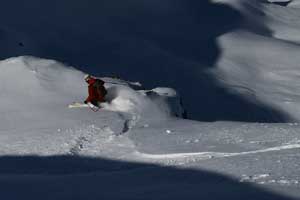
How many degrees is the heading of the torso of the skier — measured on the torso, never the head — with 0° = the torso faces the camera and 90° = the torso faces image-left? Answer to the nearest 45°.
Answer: approximately 90°

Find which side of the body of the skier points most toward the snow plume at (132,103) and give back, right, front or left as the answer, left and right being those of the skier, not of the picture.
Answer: back
